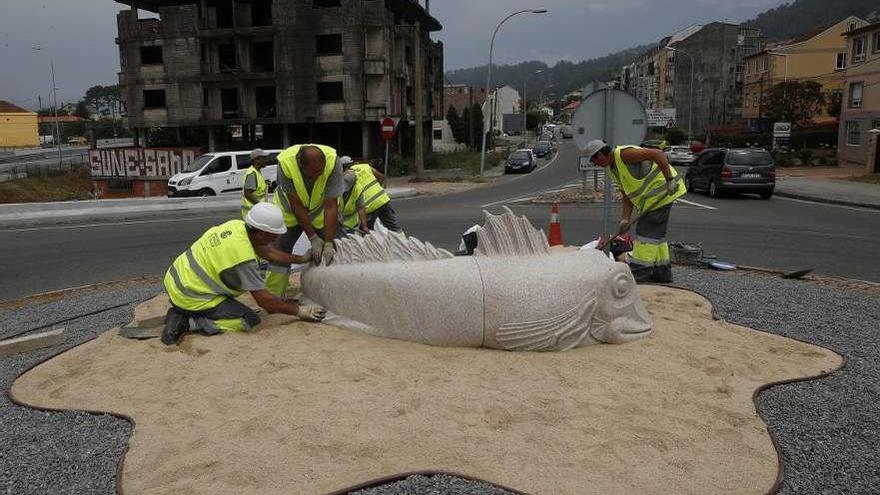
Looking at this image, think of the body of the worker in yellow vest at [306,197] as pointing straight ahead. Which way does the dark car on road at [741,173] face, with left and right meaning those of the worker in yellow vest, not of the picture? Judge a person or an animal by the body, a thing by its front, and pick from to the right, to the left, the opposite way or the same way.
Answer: the opposite way

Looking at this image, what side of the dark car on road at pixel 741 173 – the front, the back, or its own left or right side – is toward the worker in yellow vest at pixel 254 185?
left

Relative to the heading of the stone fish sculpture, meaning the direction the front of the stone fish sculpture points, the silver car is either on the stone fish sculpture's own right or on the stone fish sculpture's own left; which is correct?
on the stone fish sculpture's own left

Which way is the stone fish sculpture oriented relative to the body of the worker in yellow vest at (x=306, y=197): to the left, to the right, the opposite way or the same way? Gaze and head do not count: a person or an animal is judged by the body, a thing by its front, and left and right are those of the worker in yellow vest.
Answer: to the left

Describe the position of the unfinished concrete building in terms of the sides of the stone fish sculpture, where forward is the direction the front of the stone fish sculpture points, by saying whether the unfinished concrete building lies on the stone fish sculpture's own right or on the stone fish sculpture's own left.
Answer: on the stone fish sculpture's own left

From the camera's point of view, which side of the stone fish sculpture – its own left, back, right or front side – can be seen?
right

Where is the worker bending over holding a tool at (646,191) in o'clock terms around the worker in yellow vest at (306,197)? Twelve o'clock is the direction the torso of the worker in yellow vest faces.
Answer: The worker bending over holding a tool is roughly at 9 o'clock from the worker in yellow vest.

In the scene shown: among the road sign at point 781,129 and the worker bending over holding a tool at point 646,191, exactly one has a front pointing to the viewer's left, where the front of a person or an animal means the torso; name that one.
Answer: the worker bending over holding a tool

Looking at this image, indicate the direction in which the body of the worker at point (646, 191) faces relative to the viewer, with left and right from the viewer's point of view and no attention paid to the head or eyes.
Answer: facing to the left of the viewer

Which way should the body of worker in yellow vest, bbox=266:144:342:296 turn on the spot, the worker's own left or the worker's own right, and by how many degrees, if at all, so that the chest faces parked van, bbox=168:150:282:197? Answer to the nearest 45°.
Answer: approximately 180°

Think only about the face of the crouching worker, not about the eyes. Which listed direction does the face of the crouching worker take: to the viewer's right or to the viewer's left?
to the viewer's right
